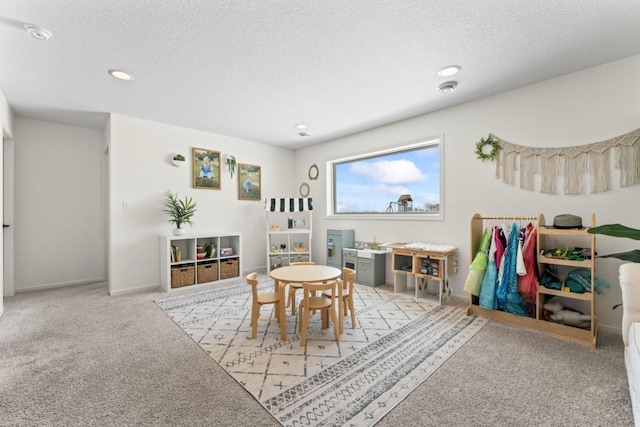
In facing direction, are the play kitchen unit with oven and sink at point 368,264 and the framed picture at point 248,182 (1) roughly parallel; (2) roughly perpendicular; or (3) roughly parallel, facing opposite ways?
roughly perpendicular

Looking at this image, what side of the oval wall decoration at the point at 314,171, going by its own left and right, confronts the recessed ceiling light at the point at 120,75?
front

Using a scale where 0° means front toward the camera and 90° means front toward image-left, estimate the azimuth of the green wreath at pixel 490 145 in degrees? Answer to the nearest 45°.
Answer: approximately 0°

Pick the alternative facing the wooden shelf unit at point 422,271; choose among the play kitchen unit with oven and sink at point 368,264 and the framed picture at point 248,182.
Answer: the framed picture

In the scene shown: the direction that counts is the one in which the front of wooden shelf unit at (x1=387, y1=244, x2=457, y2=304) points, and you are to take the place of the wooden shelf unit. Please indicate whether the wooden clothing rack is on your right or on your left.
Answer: on your left

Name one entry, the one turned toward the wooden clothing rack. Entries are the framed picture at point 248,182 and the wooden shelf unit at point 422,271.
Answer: the framed picture

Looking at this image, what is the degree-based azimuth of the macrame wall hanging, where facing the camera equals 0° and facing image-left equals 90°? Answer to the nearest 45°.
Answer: approximately 0°

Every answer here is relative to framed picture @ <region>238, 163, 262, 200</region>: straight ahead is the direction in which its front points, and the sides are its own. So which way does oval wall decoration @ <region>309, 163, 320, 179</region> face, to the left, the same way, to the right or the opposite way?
to the right

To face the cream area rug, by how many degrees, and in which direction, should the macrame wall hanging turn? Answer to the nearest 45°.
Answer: approximately 45° to its right

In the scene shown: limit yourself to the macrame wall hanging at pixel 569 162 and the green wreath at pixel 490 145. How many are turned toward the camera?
2

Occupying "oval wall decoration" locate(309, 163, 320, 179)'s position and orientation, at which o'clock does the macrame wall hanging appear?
The macrame wall hanging is roughly at 9 o'clock from the oval wall decoration.
